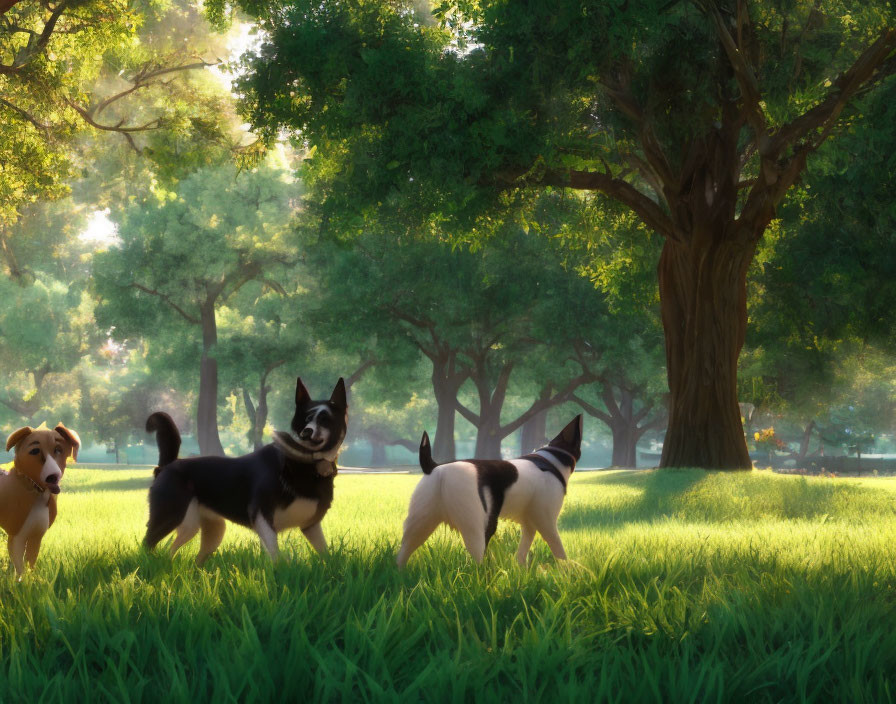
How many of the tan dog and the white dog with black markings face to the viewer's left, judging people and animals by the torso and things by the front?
0

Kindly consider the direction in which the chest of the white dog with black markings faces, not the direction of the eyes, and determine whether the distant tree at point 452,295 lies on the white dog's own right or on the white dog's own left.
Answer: on the white dog's own left

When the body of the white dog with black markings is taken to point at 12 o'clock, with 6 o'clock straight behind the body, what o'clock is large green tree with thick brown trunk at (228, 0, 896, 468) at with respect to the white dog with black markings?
The large green tree with thick brown trunk is roughly at 11 o'clock from the white dog with black markings.

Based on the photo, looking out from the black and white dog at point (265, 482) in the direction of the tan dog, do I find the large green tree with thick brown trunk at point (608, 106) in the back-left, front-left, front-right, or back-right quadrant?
back-right

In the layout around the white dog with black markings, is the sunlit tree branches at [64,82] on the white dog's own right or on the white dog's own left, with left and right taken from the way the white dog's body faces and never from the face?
on the white dog's own left

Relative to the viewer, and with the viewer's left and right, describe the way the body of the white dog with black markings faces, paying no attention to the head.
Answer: facing away from the viewer and to the right of the viewer

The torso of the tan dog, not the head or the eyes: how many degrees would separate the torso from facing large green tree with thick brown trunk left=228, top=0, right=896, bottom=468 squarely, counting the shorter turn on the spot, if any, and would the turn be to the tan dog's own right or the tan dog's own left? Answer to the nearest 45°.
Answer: approximately 90° to the tan dog's own left

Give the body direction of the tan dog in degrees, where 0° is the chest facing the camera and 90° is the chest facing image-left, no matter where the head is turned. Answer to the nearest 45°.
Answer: approximately 315°
